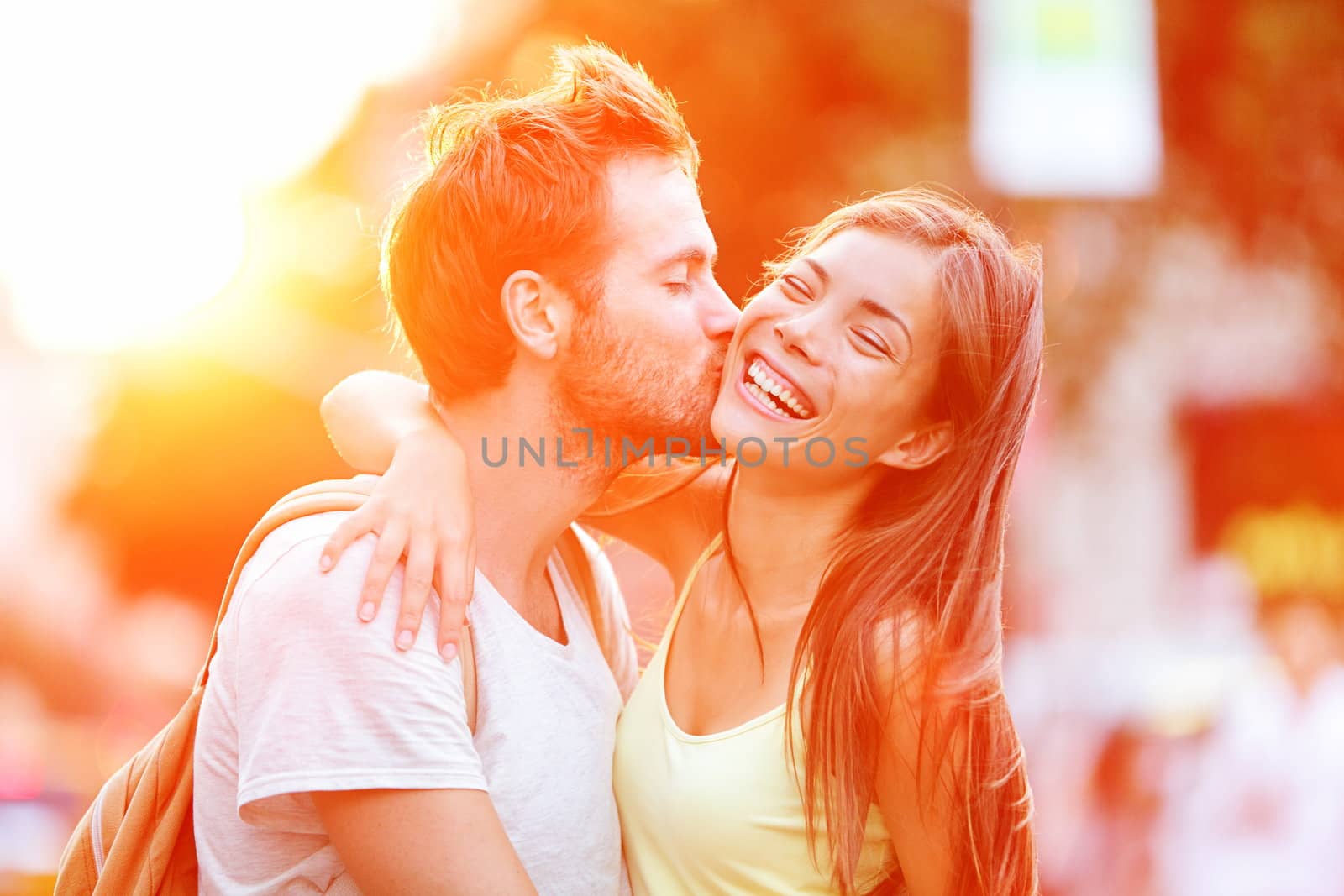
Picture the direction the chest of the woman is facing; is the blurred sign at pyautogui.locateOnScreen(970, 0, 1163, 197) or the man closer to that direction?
the man

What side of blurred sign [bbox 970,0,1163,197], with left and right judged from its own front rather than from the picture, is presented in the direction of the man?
front

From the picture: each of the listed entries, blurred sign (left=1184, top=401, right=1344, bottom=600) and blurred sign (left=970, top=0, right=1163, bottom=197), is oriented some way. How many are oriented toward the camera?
2

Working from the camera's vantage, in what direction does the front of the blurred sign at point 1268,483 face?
facing the viewer

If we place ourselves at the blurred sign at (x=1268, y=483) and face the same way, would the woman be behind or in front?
in front

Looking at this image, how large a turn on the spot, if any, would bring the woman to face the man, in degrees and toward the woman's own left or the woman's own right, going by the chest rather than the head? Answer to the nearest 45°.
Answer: approximately 45° to the woman's own right

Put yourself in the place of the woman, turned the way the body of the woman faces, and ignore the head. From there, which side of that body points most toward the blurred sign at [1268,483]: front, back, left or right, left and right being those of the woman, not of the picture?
back

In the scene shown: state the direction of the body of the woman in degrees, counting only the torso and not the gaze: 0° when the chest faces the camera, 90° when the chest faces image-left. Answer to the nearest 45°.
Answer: approximately 45°

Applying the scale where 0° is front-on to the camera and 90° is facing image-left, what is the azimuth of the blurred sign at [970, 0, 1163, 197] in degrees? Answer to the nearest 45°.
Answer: approximately 0°

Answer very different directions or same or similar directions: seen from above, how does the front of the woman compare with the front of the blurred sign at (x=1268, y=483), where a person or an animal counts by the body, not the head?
same or similar directions

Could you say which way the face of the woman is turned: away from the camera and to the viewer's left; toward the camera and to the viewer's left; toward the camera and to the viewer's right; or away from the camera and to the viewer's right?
toward the camera and to the viewer's left

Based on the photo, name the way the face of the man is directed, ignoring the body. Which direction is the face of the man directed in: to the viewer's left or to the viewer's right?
to the viewer's right

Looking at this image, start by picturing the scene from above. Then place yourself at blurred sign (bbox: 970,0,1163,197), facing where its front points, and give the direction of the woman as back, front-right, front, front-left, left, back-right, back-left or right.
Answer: front
